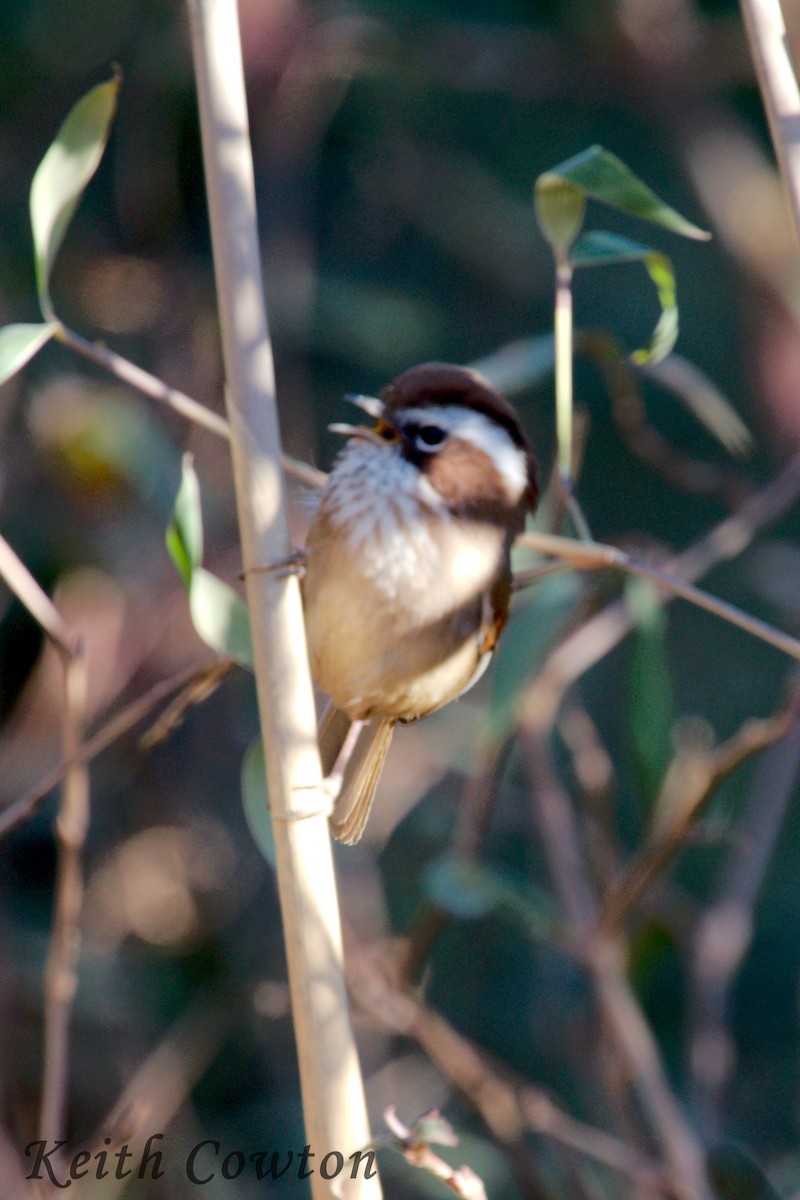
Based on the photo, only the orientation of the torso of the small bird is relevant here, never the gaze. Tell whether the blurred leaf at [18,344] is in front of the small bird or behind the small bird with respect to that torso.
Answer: in front

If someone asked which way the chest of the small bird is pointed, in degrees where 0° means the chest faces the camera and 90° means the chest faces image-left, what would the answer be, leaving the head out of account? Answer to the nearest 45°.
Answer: approximately 45°

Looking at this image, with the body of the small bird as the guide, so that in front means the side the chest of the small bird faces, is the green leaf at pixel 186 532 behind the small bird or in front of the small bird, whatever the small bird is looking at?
in front

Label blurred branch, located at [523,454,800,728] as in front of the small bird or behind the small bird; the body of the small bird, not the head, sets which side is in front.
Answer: behind
